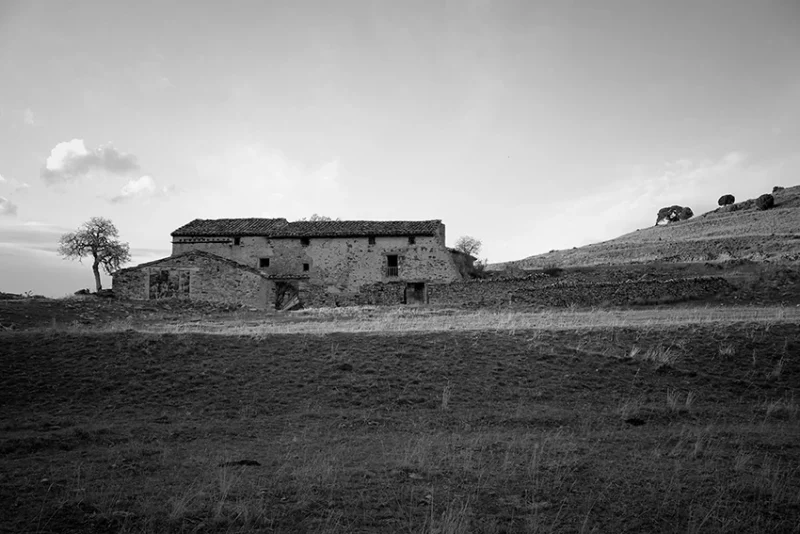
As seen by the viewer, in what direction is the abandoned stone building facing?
toward the camera

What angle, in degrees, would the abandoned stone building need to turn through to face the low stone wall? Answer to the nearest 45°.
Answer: approximately 45° to its left
